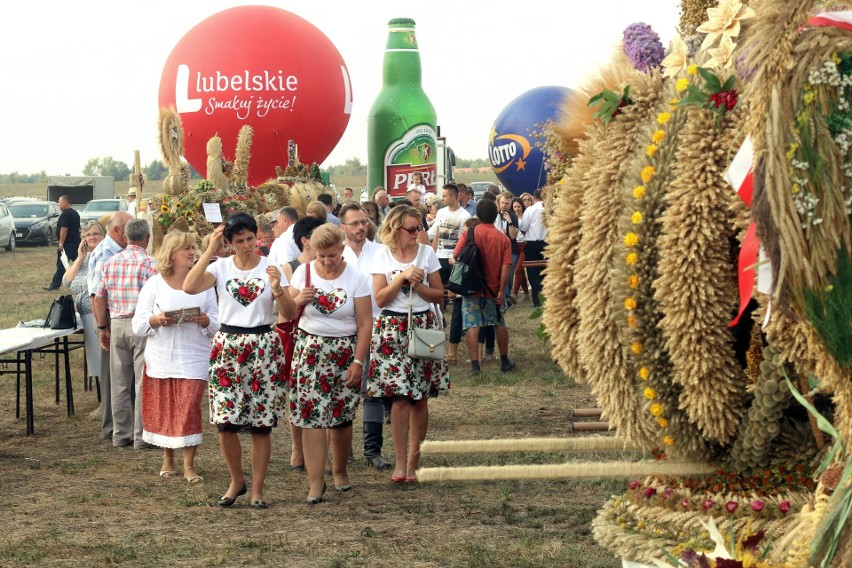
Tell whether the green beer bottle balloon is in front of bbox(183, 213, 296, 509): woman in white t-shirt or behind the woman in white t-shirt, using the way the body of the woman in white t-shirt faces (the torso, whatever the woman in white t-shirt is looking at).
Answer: behind

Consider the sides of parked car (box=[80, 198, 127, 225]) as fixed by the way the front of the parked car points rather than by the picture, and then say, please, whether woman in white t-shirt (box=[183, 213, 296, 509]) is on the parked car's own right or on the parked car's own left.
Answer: on the parked car's own left

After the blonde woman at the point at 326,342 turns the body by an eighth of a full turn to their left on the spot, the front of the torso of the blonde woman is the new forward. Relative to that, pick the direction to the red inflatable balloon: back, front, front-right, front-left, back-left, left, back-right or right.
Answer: back-left

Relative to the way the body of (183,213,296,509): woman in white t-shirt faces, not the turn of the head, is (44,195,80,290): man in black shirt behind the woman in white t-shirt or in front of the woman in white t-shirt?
behind

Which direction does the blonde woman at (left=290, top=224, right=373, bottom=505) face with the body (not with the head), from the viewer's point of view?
toward the camera

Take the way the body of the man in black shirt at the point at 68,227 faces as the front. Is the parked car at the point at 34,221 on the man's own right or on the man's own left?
on the man's own right

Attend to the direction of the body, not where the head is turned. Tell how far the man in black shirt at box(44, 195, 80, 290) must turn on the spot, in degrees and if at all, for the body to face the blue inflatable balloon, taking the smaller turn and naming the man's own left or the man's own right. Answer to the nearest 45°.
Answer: approximately 180°

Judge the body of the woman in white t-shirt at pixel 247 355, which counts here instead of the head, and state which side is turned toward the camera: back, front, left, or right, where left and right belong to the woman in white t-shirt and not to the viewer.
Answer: front

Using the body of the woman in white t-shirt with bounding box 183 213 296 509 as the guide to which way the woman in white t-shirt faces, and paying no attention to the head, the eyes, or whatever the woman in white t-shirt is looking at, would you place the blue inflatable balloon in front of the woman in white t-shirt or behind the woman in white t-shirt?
behind

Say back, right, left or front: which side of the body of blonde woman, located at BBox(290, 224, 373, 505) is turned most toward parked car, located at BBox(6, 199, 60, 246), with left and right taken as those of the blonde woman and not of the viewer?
back
